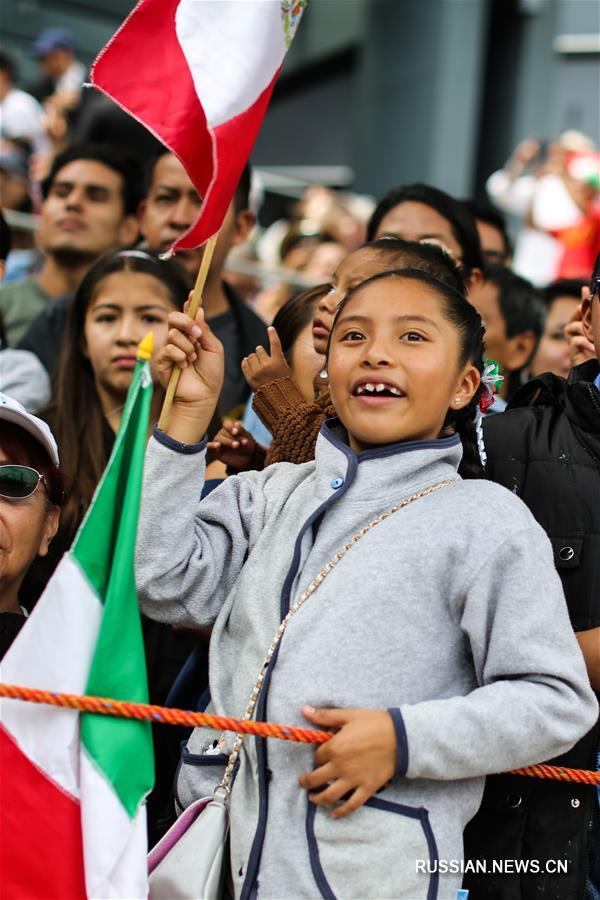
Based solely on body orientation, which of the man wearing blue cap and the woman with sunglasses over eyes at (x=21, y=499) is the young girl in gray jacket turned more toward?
the woman with sunglasses over eyes

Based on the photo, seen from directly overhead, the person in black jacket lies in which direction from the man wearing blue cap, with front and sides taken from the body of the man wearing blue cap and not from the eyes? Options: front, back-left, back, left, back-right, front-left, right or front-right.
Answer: front-left

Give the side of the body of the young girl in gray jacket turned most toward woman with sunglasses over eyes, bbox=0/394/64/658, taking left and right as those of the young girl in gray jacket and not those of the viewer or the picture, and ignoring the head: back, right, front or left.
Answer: right

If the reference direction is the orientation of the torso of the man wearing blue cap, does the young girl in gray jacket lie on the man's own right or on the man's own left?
on the man's own left

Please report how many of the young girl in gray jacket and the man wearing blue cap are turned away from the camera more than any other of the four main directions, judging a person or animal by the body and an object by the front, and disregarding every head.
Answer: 0

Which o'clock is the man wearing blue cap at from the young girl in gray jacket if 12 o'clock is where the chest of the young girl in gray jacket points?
The man wearing blue cap is roughly at 4 o'clock from the young girl in gray jacket.

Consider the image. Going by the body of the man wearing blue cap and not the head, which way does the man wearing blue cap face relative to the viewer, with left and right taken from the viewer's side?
facing the viewer and to the left of the viewer

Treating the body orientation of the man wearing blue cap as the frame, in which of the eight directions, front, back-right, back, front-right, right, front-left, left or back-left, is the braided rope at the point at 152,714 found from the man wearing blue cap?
front-left

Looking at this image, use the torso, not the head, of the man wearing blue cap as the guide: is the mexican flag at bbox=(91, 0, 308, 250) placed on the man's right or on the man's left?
on the man's left

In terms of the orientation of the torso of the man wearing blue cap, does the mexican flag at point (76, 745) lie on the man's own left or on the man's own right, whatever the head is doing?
on the man's own left

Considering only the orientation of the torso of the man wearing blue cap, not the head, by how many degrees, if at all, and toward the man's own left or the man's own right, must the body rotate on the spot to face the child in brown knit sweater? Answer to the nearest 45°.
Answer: approximately 45° to the man's own left
